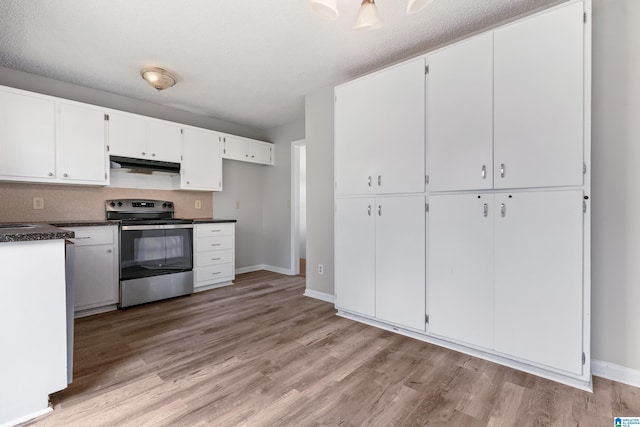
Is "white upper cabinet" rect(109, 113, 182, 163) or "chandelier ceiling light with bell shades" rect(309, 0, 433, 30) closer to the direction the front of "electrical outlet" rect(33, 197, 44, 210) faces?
the chandelier ceiling light with bell shades

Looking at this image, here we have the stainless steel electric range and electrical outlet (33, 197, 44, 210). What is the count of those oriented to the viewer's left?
0

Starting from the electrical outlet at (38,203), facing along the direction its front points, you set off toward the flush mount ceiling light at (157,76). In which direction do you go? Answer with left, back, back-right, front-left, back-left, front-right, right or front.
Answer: front-left

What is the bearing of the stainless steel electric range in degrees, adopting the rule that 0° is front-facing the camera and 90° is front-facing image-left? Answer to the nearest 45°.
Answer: approximately 315°

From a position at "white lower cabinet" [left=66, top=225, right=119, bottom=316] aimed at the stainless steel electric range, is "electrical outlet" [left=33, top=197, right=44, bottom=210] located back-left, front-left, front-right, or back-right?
back-left

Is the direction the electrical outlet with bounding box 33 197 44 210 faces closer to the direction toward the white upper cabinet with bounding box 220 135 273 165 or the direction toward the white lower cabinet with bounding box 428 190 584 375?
the white lower cabinet

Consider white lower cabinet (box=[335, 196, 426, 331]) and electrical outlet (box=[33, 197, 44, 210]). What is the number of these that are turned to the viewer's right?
0

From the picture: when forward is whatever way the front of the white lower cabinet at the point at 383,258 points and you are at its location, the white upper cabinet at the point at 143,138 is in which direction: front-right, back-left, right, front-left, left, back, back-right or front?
front-right

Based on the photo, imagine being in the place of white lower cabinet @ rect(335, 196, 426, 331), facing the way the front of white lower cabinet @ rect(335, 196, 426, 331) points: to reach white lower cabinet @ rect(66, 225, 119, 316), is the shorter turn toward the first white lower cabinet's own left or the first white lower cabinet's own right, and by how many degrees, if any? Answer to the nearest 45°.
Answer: approximately 45° to the first white lower cabinet's own right

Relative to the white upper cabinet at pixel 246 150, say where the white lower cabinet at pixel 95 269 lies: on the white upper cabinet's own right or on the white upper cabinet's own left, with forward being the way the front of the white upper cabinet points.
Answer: on the white upper cabinet's own right

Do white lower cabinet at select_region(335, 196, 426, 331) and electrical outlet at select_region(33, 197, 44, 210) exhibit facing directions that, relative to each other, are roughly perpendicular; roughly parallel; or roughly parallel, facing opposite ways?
roughly perpendicular
